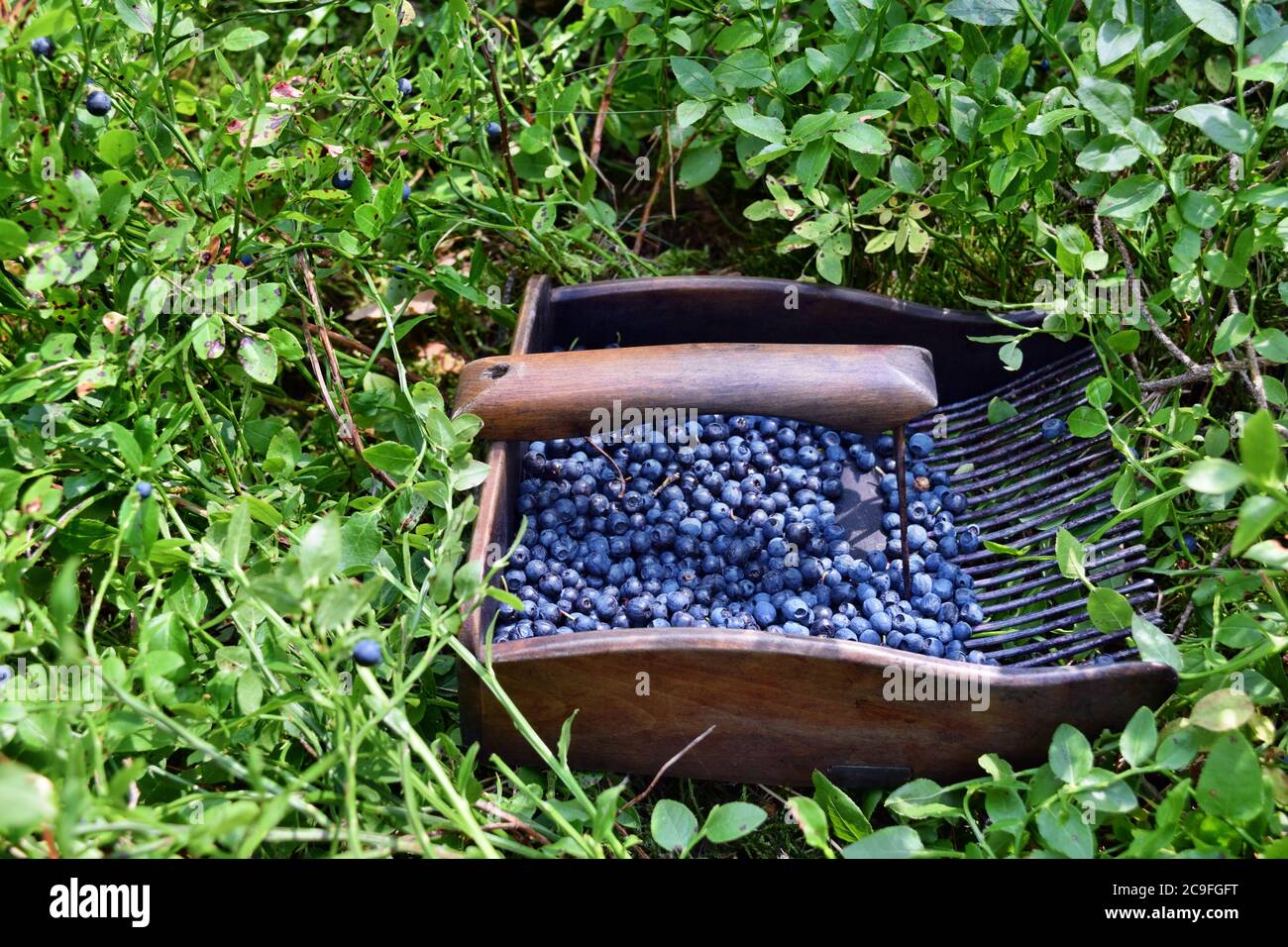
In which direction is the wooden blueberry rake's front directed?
to the viewer's right
